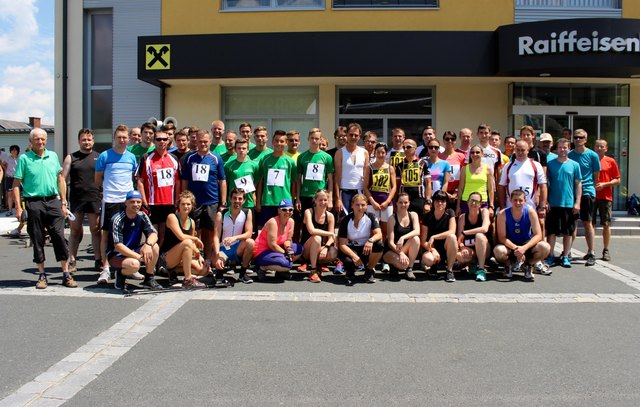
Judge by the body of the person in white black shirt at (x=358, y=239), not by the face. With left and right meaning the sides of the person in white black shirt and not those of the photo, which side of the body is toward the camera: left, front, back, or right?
front

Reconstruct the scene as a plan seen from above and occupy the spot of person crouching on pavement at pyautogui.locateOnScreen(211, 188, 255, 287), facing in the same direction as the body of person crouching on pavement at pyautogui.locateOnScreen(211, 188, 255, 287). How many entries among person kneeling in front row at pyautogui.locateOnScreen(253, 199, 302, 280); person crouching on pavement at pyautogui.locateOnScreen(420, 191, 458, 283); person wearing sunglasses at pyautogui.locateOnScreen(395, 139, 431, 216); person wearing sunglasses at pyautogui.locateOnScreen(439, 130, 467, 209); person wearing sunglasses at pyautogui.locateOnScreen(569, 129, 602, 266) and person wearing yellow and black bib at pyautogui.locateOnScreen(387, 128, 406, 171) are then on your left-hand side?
6

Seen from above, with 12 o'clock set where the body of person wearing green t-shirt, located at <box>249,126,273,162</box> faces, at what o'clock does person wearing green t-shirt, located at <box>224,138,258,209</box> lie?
person wearing green t-shirt, located at <box>224,138,258,209</box> is roughly at 1 o'clock from person wearing green t-shirt, located at <box>249,126,273,162</box>.

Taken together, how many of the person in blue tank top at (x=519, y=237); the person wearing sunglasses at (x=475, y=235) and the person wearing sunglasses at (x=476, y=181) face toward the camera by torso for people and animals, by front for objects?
3

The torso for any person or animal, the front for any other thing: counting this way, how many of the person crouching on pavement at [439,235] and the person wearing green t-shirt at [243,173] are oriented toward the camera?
2

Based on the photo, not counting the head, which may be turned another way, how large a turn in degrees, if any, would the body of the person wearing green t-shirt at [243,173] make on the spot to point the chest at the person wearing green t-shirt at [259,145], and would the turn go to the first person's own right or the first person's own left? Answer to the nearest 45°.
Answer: approximately 135° to the first person's own left

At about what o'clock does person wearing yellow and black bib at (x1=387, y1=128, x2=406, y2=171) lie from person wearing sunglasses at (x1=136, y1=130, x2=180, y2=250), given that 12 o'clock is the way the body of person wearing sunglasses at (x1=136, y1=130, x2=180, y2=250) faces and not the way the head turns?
person wearing yellow and black bib at (x1=387, y1=128, x2=406, y2=171) is roughly at 9 o'clock from person wearing sunglasses at (x1=136, y1=130, x2=180, y2=250).

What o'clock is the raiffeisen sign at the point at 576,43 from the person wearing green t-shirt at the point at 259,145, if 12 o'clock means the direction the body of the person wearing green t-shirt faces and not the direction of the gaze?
The raiffeisen sign is roughly at 8 o'clock from the person wearing green t-shirt.

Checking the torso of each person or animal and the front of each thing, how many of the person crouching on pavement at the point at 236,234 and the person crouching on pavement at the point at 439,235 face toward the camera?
2

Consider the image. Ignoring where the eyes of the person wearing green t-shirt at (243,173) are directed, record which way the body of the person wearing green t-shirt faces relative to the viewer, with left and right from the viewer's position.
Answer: facing the viewer

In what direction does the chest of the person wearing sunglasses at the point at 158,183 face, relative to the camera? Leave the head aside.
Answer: toward the camera
